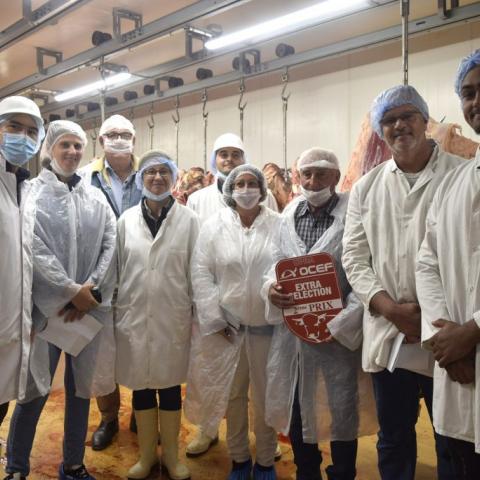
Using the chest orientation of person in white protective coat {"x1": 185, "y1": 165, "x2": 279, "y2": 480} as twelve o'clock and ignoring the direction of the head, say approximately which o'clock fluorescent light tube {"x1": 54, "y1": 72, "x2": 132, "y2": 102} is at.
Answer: The fluorescent light tube is roughly at 5 o'clock from the person in white protective coat.

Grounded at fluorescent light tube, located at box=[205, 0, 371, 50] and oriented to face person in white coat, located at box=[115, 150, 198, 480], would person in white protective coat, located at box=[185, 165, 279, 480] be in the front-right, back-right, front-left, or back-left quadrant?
front-left

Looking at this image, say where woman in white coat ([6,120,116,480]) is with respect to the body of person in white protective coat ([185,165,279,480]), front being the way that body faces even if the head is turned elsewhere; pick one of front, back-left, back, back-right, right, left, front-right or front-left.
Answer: right

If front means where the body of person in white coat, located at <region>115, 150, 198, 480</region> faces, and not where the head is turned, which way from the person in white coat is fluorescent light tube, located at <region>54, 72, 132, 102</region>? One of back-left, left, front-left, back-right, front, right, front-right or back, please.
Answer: back

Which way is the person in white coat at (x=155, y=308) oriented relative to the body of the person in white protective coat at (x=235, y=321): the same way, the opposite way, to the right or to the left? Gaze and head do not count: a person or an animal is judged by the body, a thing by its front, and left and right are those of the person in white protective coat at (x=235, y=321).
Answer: the same way

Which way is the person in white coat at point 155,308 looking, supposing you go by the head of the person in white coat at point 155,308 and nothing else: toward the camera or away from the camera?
toward the camera

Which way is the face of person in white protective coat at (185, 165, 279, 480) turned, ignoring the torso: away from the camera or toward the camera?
toward the camera

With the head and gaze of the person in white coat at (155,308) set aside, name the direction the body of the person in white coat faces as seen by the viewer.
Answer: toward the camera

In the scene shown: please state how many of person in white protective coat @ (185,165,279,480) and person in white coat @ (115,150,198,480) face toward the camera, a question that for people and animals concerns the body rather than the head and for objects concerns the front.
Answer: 2

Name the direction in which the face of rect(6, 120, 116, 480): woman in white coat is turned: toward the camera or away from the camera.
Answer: toward the camera
